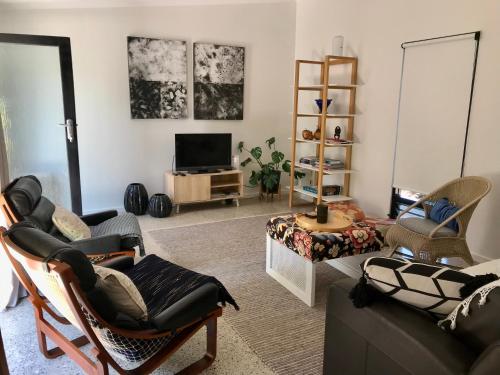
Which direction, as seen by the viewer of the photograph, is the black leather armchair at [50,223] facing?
facing to the right of the viewer

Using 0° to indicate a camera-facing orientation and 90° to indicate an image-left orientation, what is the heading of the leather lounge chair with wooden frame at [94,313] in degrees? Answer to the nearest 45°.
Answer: approximately 225°

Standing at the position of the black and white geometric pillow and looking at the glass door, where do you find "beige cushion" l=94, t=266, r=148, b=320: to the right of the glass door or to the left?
left

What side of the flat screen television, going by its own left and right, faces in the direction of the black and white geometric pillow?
front

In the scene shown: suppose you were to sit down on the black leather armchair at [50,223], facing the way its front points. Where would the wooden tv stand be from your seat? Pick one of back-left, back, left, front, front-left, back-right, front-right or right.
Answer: front-left

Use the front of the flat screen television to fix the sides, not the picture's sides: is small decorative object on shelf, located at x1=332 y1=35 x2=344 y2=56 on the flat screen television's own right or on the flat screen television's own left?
on the flat screen television's own left

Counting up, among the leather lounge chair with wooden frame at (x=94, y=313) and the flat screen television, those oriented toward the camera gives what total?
1

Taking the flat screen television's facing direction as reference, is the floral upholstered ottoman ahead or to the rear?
ahead

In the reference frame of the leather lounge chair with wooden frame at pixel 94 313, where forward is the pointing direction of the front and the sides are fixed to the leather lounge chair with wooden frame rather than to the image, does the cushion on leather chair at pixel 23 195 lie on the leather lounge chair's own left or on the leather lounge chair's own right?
on the leather lounge chair's own left

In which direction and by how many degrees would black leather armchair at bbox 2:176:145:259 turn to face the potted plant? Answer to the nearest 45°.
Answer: approximately 45° to its left

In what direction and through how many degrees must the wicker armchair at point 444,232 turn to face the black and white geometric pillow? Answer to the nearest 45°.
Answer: approximately 45° to its left

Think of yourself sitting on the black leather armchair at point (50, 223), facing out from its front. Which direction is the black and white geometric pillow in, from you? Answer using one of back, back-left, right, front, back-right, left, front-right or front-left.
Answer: front-right

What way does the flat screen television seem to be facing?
toward the camera

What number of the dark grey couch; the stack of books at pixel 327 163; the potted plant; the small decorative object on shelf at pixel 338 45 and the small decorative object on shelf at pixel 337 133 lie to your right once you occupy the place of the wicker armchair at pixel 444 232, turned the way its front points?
4

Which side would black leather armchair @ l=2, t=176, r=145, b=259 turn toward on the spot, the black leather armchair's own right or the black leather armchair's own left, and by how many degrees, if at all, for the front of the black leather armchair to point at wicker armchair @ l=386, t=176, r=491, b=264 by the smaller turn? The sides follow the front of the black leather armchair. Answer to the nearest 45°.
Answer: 0° — it already faces it

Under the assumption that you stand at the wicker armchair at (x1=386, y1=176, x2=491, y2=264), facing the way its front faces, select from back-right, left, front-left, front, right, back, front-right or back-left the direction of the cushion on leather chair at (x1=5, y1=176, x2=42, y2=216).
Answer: front

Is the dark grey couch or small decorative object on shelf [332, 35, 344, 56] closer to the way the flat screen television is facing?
the dark grey couch

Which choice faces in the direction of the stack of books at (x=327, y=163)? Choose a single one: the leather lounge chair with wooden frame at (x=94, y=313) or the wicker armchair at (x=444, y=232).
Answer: the leather lounge chair with wooden frame at (x=94, y=313)
